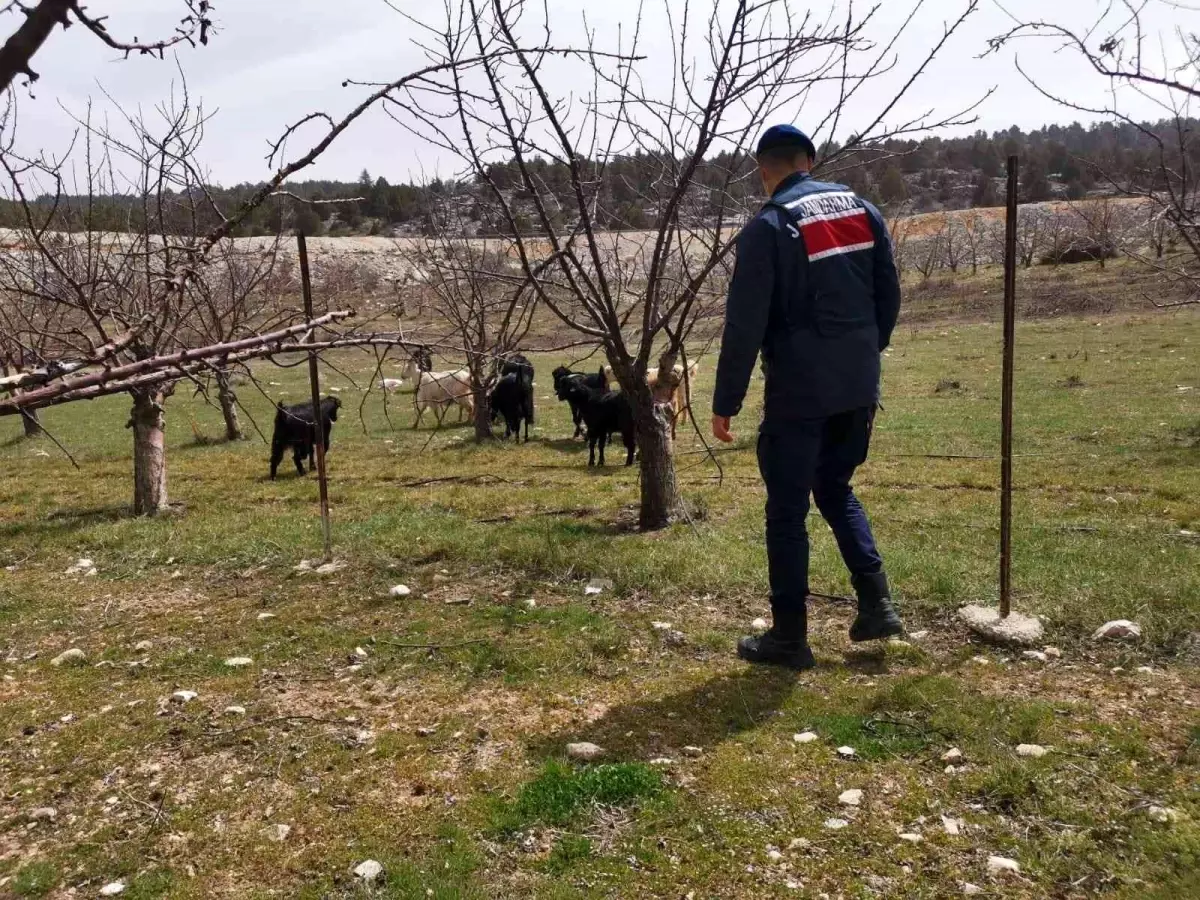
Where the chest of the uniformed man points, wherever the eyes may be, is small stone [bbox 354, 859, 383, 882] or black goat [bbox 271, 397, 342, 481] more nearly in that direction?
the black goat

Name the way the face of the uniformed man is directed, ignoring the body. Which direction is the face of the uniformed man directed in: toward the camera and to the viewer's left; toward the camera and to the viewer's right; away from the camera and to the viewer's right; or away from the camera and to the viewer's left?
away from the camera and to the viewer's left

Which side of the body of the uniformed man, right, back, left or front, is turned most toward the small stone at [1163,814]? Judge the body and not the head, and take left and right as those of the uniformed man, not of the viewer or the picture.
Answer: back

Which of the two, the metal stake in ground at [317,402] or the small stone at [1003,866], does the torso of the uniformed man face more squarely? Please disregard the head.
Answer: the metal stake in ground

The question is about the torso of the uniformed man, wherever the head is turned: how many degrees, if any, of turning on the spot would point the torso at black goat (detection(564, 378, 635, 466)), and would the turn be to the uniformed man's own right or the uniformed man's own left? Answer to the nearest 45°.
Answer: approximately 45° to the uniformed man's own right

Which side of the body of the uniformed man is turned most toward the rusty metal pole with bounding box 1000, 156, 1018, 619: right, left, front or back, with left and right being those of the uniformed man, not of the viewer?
right

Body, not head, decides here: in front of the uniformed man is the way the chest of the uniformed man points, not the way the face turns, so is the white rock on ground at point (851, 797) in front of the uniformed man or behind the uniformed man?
behind

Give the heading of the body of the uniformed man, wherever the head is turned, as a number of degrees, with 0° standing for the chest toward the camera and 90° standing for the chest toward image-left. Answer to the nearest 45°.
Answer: approximately 135°

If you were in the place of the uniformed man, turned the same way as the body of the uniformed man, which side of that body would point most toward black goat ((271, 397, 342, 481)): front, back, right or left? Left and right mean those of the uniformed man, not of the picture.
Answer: front
